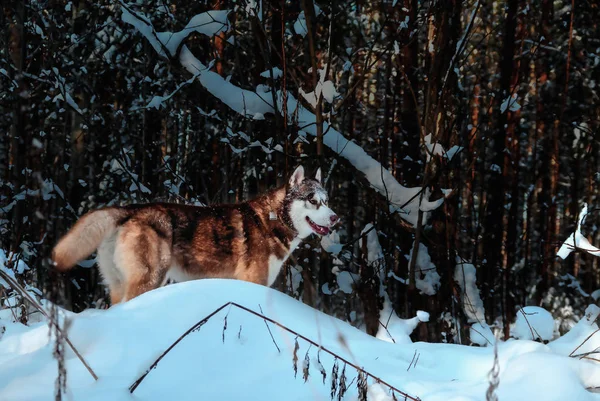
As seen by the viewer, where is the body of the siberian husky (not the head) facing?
to the viewer's right
